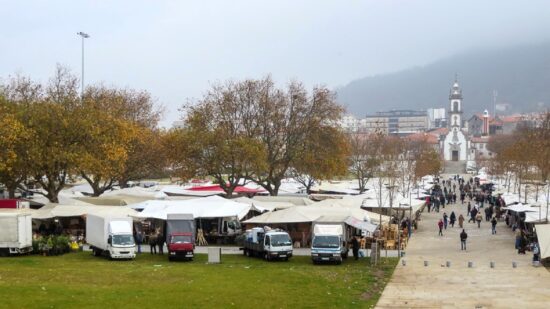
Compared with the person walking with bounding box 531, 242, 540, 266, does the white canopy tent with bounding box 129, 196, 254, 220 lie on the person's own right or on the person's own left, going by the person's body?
on the person's own left

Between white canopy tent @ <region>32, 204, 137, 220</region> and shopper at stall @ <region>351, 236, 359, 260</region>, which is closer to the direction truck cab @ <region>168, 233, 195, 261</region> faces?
the shopper at stall

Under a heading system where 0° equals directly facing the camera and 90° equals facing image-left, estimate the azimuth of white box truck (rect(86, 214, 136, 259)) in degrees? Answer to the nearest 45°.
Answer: approximately 315°

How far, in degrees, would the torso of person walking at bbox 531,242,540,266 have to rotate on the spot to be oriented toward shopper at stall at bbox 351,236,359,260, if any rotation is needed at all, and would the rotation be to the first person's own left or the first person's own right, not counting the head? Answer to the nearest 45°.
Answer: approximately 90° to the first person's own left

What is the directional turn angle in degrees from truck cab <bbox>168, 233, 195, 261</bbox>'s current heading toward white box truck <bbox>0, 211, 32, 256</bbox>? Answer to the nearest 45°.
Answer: approximately 90° to its right

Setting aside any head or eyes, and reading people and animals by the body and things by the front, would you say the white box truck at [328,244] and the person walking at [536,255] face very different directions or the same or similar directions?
very different directions

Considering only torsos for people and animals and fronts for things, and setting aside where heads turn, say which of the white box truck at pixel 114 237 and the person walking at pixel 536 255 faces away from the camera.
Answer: the person walking

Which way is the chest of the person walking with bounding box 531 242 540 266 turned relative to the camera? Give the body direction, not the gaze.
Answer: away from the camera

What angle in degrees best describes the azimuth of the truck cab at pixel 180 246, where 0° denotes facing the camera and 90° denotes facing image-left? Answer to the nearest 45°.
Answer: approximately 0°
